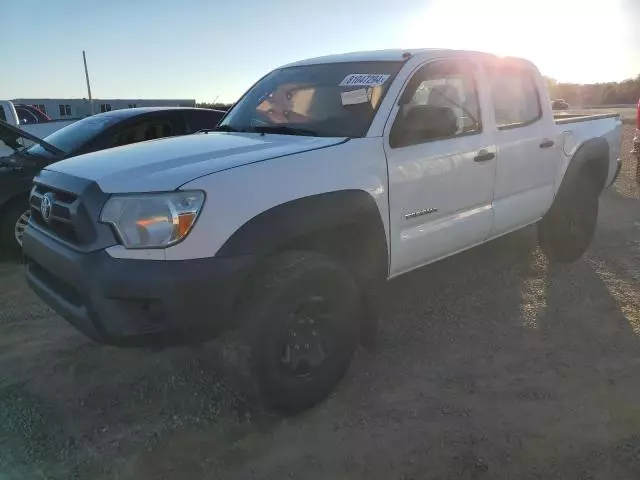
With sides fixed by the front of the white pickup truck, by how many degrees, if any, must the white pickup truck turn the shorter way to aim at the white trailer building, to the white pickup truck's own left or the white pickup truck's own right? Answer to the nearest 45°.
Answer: approximately 90° to the white pickup truck's own right

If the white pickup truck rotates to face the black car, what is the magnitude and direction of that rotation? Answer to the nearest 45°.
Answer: approximately 90° to its right

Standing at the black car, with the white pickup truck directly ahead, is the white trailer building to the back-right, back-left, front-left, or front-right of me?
back-left

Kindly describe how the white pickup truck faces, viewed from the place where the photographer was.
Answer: facing the viewer and to the left of the viewer

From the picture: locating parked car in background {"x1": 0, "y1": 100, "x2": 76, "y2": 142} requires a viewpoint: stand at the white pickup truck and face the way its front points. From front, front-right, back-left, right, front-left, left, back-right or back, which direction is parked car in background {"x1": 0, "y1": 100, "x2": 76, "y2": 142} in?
right
